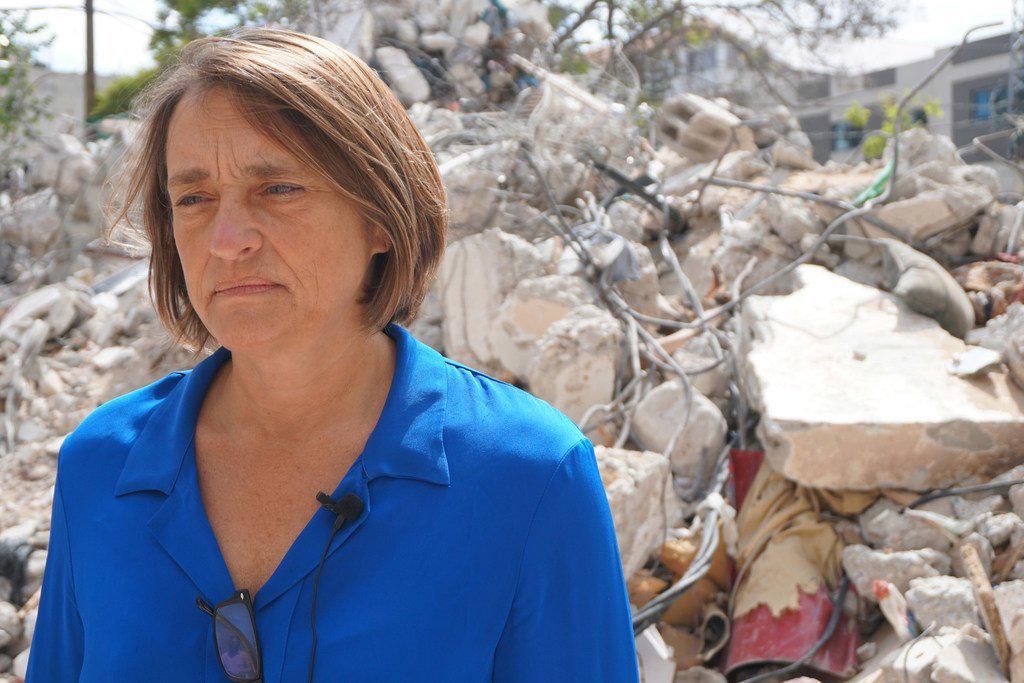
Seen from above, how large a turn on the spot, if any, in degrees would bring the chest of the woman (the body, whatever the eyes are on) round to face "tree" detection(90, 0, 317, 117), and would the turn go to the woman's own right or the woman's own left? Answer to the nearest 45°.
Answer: approximately 135° to the woman's own right

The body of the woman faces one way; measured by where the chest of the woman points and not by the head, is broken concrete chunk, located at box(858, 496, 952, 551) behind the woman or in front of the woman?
behind

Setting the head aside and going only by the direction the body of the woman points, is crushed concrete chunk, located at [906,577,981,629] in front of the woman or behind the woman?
behind

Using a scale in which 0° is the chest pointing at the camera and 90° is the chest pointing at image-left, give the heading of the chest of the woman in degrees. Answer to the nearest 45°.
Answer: approximately 45°

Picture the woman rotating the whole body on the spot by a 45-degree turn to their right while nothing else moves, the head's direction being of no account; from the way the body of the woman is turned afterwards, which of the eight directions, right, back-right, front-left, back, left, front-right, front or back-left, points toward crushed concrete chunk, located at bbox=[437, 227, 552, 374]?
right

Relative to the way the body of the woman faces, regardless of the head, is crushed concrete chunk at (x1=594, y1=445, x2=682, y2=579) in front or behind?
behind

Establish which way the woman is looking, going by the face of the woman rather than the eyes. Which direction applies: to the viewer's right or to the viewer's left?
to the viewer's left

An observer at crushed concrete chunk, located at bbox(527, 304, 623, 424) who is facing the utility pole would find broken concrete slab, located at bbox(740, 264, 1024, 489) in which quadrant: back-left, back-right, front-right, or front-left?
back-right

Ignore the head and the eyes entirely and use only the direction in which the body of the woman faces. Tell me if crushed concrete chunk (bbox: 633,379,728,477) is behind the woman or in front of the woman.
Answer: behind

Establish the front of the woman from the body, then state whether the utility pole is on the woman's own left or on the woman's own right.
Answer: on the woman's own right
